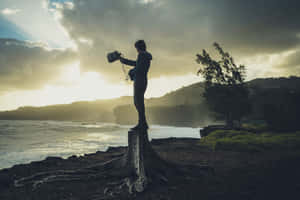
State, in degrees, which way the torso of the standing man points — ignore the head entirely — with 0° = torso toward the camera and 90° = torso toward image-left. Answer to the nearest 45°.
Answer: approximately 90°

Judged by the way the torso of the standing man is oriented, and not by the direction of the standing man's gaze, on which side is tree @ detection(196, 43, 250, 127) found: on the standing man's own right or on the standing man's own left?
on the standing man's own right
